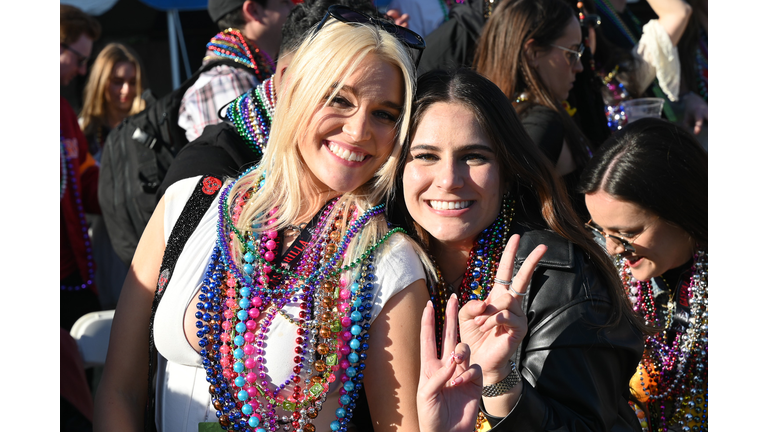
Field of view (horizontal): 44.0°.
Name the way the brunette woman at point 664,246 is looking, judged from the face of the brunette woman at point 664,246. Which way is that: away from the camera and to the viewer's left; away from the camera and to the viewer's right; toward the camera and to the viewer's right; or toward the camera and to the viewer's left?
toward the camera and to the viewer's left

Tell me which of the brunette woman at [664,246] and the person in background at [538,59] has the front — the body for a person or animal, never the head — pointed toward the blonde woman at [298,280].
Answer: the brunette woman

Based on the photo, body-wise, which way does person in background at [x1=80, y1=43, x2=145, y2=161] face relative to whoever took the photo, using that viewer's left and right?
facing the viewer and to the right of the viewer

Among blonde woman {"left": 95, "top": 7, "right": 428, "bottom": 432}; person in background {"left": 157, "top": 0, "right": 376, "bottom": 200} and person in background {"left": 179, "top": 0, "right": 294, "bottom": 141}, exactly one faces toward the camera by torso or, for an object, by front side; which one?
the blonde woman
